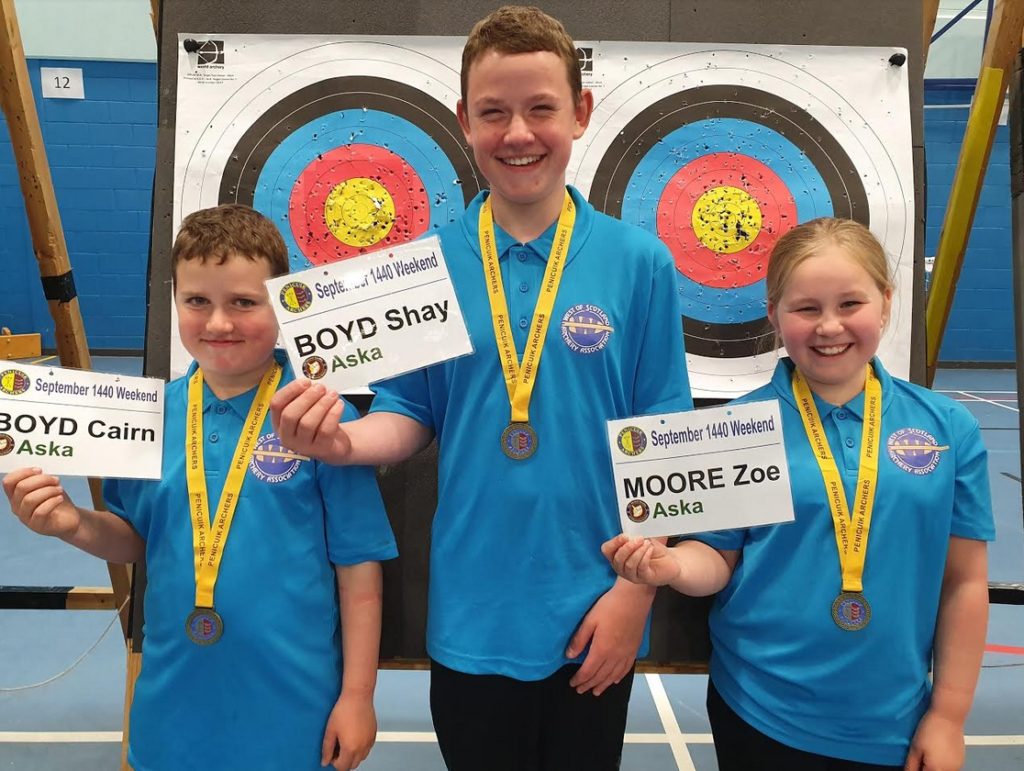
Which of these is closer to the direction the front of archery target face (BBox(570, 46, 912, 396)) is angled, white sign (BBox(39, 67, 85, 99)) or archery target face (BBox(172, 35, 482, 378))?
the archery target face

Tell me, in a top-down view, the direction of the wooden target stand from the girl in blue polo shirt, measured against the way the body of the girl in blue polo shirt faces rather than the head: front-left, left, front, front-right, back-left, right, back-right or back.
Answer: right

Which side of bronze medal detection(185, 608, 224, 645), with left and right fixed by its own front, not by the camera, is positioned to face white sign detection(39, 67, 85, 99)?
back

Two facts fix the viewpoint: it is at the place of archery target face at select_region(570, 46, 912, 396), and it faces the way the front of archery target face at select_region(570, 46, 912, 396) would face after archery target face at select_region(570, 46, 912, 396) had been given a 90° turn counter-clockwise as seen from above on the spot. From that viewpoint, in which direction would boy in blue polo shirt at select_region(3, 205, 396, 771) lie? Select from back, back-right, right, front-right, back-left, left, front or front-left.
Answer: back-right

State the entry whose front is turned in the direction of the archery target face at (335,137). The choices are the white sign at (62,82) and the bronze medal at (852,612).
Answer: the white sign

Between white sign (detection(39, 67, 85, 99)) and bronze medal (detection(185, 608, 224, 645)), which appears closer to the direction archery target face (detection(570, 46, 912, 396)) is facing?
the bronze medal

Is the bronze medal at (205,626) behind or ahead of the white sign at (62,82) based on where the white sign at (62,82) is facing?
ahead

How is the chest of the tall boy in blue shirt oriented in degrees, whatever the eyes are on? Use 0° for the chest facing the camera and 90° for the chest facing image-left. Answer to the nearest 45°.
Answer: approximately 0°

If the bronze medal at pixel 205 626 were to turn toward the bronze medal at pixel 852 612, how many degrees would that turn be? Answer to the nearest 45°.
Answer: approximately 90° to its left
